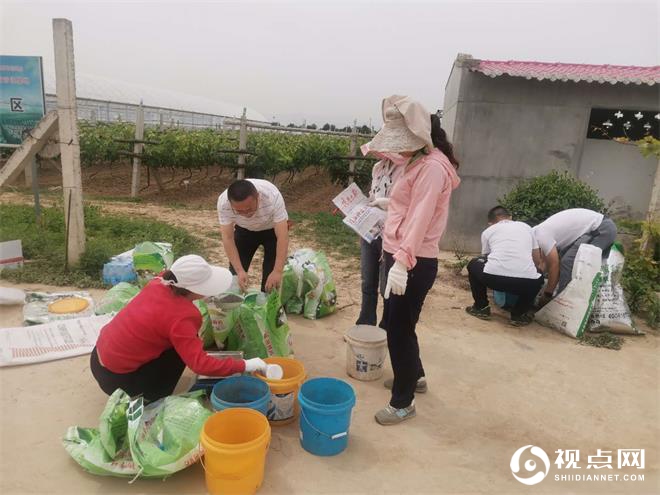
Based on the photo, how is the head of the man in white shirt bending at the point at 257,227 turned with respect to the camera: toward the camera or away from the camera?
toward the camera

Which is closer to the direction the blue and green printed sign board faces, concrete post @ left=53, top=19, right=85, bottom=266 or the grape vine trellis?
the concrete post

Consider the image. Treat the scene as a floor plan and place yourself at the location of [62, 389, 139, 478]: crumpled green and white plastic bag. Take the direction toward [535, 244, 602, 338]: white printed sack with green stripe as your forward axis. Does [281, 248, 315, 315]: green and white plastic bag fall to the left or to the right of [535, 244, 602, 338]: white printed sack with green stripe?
left

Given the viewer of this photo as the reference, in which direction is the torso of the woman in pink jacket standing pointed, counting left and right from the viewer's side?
facing to the left of the viewer

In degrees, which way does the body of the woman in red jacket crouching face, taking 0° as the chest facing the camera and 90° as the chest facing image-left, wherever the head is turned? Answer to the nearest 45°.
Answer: approximately 270°

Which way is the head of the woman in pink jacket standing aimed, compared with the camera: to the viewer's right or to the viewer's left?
to the viewer's left

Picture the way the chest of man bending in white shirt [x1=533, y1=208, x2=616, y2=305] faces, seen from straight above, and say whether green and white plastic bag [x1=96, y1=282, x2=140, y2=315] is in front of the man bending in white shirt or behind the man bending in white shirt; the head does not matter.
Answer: in front

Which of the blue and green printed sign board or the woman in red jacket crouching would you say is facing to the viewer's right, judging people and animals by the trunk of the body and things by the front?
the woman in red jacket crouching

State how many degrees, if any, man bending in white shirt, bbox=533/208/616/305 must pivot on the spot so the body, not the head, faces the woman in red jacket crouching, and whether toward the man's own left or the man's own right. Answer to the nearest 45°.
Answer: approximately 45° to the man's own left

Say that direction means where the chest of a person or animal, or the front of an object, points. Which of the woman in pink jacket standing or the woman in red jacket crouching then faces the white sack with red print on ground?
the woman in pink jacket standing

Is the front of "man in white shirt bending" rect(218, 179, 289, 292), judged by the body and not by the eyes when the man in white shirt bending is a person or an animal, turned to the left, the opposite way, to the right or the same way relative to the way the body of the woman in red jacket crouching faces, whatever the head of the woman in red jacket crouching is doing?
to the right

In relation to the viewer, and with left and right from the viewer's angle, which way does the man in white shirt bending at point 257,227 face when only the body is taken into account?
facing the viewer

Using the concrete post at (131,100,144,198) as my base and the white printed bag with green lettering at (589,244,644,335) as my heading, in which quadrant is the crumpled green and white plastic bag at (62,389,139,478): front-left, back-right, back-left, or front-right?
front-right
